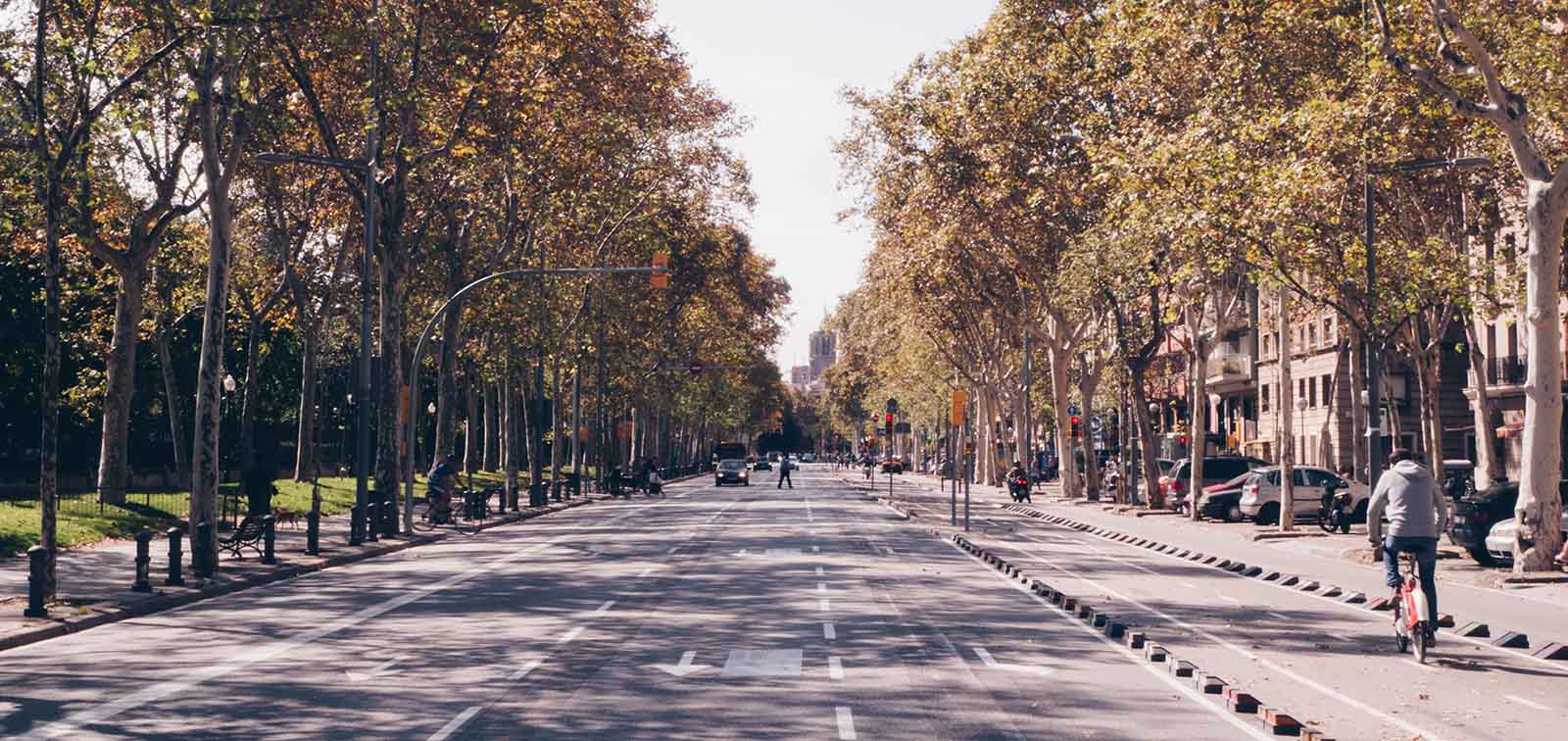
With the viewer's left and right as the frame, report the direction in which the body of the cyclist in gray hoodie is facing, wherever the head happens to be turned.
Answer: facing away from the viewer

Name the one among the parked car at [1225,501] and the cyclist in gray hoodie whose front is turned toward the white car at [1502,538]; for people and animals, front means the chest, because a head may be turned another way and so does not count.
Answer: the cyclist in gray hoodie

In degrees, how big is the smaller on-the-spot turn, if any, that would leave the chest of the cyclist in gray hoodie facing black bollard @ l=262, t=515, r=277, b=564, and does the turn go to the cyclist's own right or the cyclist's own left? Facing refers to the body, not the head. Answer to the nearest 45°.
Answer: approximately 90° to the cyclist's own left

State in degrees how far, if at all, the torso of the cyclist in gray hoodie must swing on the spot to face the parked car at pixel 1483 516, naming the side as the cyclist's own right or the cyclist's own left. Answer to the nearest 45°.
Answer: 0° — they already face it

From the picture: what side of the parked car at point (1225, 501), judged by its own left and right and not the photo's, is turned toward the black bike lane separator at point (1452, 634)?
left

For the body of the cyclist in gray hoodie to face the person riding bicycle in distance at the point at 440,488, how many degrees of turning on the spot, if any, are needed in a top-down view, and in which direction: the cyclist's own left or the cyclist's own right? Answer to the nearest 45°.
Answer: approximately 45° to the cyclist's own left

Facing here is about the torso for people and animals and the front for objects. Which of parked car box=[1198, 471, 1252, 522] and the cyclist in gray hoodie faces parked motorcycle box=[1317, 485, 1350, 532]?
the cyclist in gray hoodie

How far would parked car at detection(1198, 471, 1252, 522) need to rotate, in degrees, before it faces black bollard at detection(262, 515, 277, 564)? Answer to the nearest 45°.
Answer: approximately 45° to its left
